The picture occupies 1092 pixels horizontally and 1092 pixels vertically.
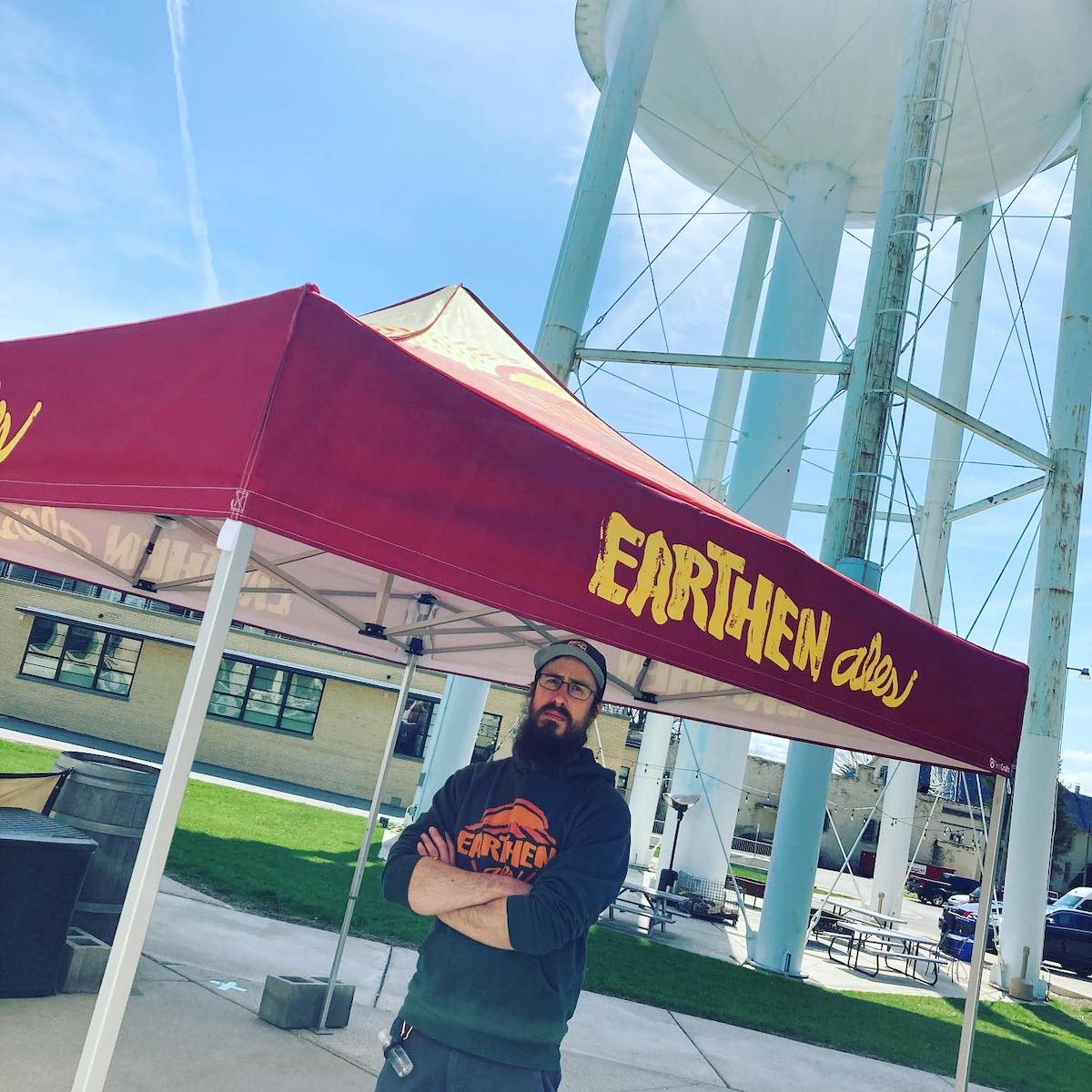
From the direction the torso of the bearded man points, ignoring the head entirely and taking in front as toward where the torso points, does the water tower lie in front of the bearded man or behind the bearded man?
behind

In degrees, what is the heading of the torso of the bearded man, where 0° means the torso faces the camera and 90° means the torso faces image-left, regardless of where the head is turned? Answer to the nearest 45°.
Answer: approximately 0°

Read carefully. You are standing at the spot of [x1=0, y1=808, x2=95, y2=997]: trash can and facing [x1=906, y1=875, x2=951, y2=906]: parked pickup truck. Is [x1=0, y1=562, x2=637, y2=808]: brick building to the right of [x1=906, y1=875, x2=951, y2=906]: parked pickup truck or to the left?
left

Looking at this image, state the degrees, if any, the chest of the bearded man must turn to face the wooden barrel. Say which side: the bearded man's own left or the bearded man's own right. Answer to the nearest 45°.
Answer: approximately 135° to the bearded man's own right

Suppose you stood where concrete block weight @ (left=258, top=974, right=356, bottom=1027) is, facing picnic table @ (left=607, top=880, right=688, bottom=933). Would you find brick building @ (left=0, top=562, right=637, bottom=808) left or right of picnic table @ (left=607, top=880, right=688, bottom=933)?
left

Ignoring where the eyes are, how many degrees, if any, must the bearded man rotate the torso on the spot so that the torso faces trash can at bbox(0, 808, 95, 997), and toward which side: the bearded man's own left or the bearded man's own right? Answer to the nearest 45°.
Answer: approximately 135° to the bearded man's own right

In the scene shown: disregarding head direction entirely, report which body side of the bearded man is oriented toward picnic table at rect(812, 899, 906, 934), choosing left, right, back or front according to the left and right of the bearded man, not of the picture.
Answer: back
